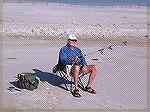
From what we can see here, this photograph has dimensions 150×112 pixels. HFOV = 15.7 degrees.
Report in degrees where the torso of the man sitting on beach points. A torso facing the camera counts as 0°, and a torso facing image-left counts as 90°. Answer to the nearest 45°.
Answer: approximately 315°

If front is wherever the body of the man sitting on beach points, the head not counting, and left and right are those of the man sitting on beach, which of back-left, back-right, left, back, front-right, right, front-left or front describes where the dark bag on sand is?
back-right

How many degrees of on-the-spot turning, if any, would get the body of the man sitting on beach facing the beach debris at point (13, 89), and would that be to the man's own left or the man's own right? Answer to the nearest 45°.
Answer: approximately 135° to the man's own right
